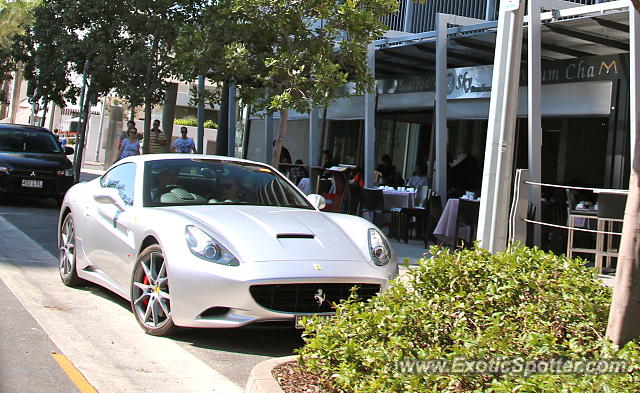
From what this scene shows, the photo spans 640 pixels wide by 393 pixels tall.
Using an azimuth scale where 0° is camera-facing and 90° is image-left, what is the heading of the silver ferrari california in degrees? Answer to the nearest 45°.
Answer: approximately 315°

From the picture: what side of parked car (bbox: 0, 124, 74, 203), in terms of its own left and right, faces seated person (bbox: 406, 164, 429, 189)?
left

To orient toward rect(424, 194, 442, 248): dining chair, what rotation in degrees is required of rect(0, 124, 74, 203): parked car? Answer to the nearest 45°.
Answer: approximately 45° to its left

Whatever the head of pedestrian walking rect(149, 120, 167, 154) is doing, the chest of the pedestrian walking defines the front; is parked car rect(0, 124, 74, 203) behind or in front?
in front

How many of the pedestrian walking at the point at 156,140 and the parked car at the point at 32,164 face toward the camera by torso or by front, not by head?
2

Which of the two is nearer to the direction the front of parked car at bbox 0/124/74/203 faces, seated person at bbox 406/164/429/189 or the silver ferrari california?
the silver ferrari california

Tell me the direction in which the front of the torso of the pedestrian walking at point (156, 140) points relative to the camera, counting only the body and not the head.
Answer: toward the camera

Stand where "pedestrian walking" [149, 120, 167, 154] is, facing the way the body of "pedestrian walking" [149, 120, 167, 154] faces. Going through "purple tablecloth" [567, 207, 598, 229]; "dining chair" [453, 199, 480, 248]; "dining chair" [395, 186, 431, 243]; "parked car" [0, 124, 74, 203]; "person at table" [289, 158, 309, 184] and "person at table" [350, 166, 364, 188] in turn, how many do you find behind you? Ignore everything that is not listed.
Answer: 0
